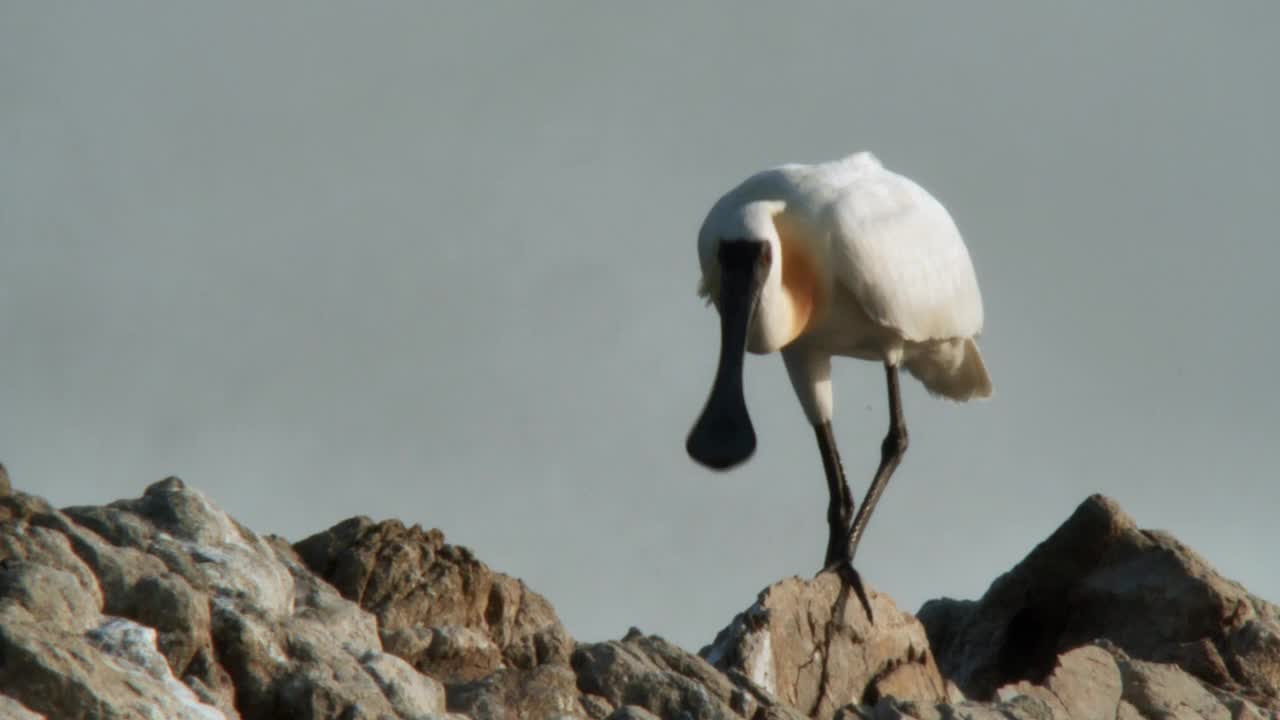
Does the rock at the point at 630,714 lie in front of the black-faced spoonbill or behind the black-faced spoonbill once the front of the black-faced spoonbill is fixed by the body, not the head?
in front

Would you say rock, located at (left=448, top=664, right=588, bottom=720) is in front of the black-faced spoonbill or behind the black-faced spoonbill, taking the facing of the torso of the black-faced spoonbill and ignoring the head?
in front

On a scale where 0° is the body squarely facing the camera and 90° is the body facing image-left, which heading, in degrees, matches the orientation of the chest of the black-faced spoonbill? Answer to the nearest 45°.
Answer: approximately 45°

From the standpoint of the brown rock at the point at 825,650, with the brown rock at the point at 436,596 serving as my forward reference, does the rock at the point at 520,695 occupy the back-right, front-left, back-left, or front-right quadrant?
front-left
